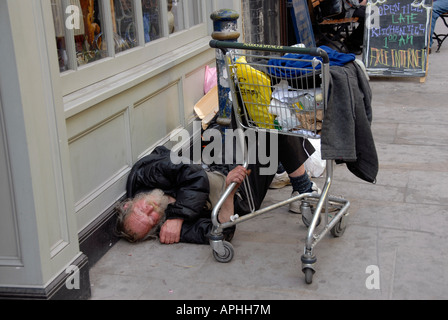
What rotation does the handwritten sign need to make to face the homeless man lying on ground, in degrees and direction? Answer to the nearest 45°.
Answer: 0° — it already faces them

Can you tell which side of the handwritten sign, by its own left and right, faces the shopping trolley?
front

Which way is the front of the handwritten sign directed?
toward the camera

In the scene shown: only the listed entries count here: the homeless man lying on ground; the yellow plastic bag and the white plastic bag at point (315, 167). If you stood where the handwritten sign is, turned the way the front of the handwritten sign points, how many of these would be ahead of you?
3

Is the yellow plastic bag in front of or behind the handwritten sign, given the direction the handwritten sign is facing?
in front

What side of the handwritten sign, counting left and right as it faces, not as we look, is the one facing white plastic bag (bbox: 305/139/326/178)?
front
